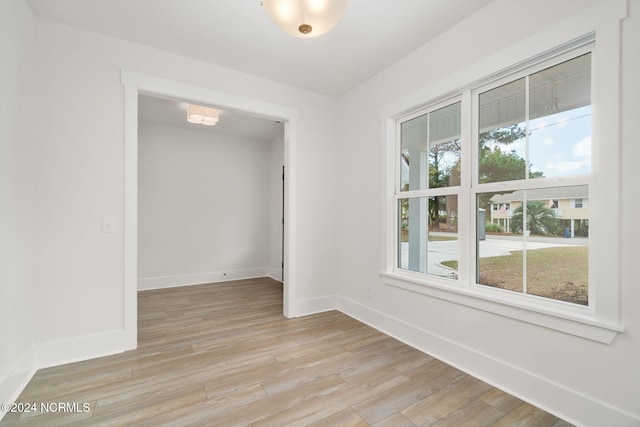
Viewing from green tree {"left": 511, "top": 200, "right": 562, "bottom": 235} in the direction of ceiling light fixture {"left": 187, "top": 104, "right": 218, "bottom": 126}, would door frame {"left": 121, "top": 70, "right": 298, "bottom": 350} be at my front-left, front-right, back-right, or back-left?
front-left

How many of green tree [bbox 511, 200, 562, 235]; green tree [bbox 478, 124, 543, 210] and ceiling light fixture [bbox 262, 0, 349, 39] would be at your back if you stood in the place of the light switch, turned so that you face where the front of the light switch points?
0

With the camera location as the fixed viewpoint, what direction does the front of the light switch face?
facing the viewer

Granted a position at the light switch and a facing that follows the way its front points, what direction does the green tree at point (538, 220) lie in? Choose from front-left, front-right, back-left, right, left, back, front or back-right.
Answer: front-left

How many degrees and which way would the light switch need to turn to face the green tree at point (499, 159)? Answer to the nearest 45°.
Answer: approximately 45° to its left

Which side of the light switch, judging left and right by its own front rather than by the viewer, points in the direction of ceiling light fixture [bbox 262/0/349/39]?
front
